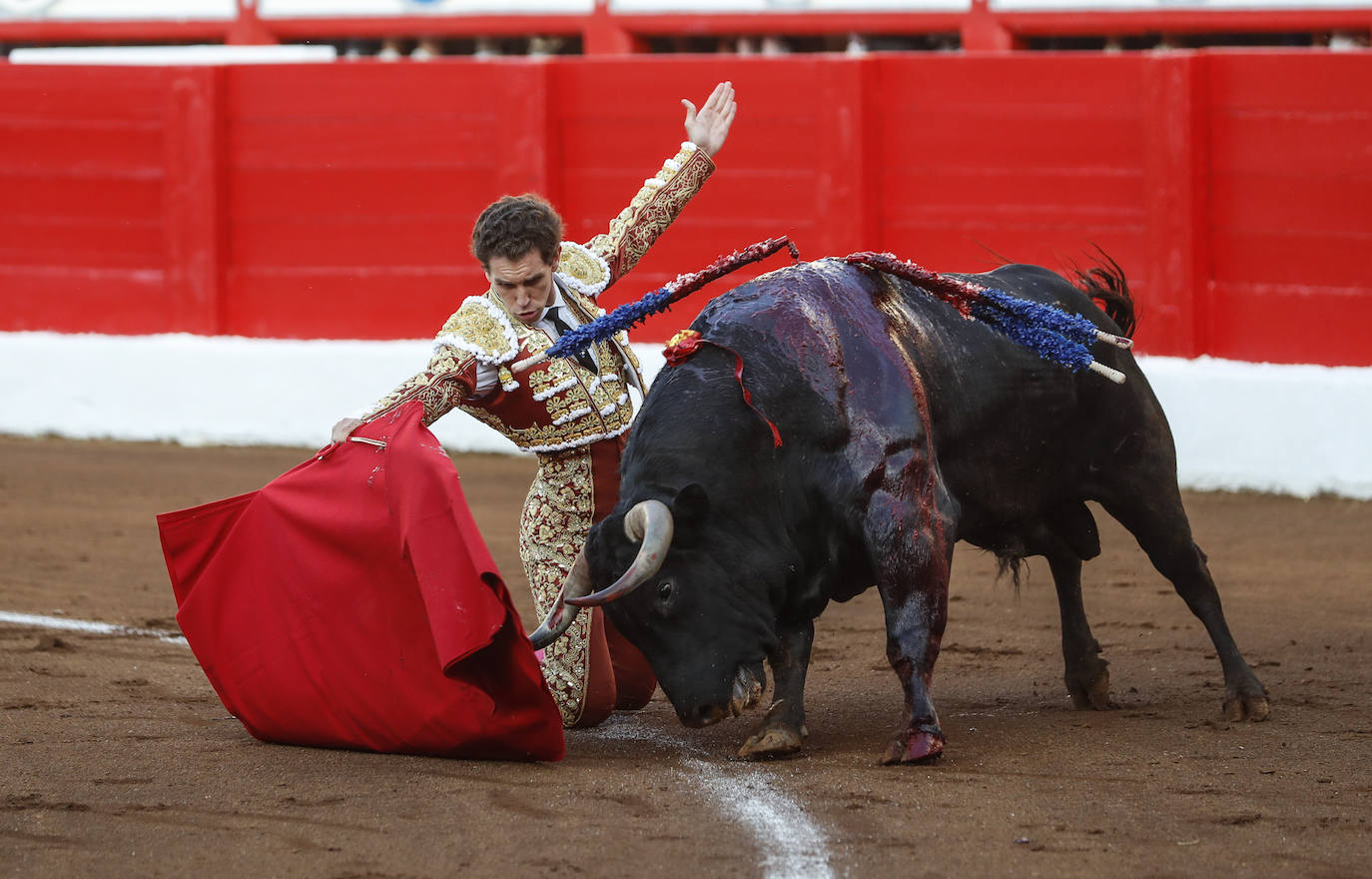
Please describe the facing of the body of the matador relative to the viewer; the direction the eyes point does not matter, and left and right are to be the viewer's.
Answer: facing the viewer and to the right of the viewer

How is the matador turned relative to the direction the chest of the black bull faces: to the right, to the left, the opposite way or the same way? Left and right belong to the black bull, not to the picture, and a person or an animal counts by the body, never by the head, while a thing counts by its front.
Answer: to the left

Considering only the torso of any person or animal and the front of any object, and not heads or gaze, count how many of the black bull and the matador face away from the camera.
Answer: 0
